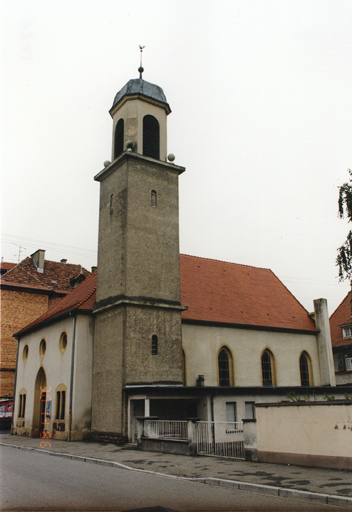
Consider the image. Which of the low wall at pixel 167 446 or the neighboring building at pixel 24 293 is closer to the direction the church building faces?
the low wall

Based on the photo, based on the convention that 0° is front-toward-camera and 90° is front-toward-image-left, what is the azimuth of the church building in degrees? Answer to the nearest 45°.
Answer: approximately 45°

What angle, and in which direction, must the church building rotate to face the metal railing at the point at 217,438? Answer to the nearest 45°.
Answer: approximately 45° to its left

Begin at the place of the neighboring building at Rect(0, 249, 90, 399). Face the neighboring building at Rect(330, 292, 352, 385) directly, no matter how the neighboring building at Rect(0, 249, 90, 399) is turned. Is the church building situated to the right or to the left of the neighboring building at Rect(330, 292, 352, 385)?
right

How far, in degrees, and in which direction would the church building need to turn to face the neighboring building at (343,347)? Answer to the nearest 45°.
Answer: approximately 180°

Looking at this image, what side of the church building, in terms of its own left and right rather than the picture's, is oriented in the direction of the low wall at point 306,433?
left

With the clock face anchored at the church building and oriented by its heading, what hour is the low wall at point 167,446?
The low wall is roughly at 10 o'clock from the church building.

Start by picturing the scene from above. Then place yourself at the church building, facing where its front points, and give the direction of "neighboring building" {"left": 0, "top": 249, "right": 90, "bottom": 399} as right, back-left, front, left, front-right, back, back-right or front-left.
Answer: right

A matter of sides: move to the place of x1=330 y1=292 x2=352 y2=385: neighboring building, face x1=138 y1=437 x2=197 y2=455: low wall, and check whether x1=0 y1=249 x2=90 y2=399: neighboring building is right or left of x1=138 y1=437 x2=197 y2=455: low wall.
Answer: right
